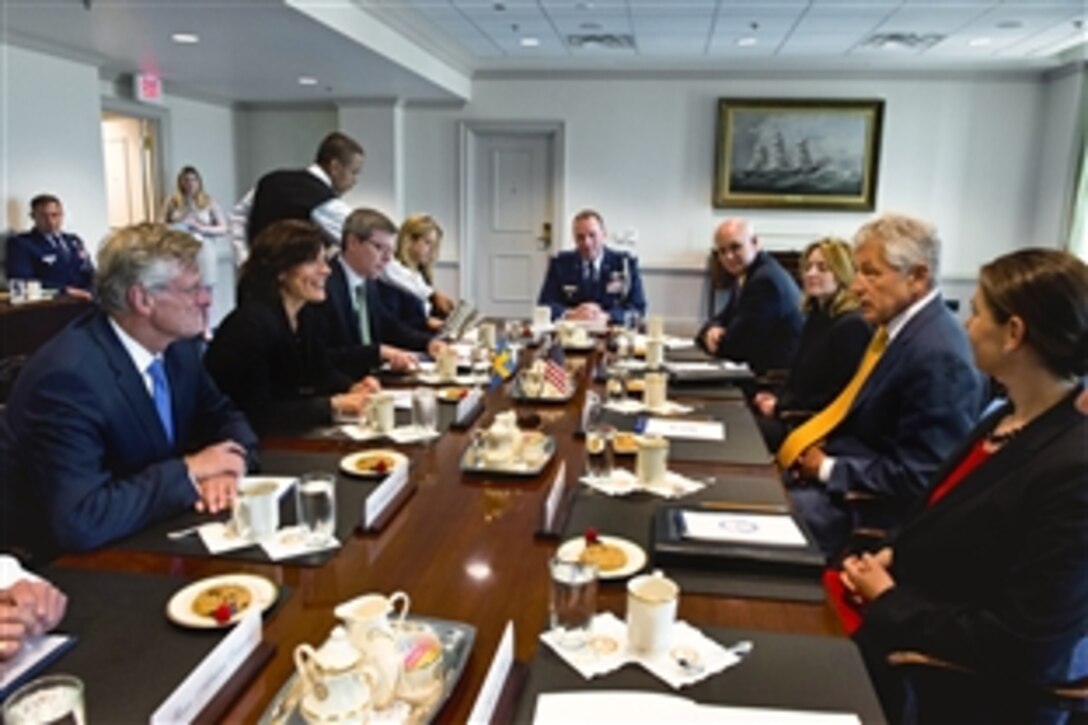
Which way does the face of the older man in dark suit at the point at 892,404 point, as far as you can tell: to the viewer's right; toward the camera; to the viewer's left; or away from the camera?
to the viewer's left

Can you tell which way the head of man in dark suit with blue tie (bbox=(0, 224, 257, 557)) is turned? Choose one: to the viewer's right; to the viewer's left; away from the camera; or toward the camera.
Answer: to the viewer's right

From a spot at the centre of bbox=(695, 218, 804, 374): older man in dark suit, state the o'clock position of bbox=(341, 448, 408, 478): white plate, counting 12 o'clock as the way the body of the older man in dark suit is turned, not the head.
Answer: The white plate is roughly at 11 o'clock from the older man in dark suit.

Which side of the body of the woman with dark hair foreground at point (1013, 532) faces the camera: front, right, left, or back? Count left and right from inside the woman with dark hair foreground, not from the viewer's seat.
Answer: left

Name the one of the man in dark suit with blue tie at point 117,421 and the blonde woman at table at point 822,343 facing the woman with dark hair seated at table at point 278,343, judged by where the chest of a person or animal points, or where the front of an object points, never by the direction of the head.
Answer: the blonde woman at table

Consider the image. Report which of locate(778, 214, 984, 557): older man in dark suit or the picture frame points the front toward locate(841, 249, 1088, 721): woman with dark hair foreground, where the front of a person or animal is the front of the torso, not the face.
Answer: the picture frame

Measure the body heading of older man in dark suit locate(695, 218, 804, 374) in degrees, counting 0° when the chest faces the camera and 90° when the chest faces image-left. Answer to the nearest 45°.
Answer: approximately 45°

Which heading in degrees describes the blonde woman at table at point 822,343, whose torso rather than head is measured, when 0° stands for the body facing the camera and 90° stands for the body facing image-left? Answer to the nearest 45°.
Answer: approximately 45°
